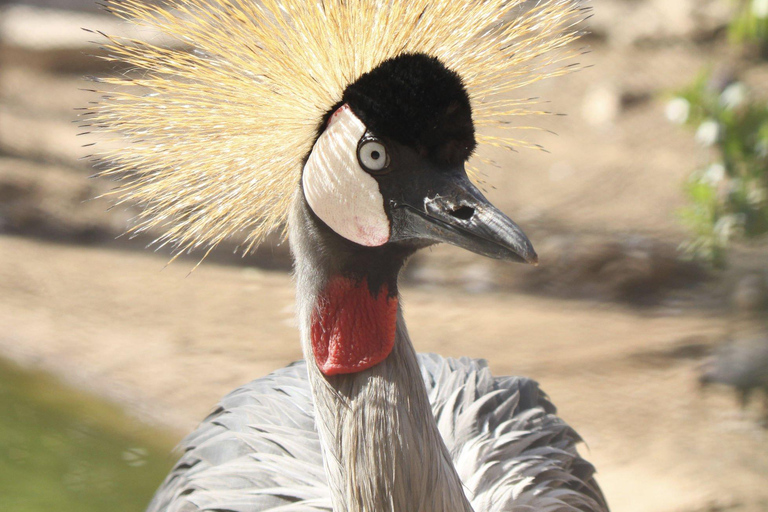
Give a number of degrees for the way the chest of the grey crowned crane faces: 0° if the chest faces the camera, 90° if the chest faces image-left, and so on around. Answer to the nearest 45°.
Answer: approximately 315°
